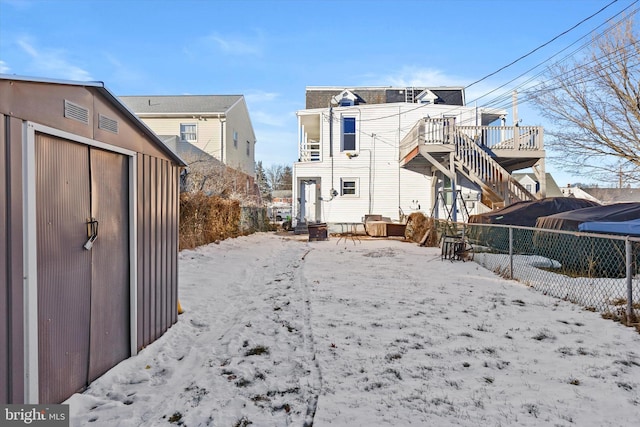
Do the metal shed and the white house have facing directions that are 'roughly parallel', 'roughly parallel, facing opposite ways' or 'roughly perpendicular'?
roughly perpendicular

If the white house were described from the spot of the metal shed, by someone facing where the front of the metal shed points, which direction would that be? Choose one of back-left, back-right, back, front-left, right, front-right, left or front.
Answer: left

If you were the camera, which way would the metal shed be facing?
facing the viewer and to the right of the viewer

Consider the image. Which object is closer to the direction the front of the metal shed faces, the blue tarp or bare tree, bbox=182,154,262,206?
the blue tarp

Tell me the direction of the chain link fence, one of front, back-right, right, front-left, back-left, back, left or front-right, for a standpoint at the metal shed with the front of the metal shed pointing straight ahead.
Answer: front-left
